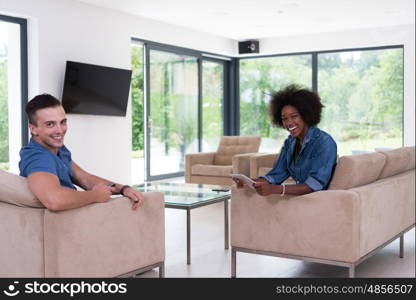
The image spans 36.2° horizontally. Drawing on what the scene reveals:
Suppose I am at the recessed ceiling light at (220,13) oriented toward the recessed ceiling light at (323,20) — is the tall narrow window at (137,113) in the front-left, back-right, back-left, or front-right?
back-left

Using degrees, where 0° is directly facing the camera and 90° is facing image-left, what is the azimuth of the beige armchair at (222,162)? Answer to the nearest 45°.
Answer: approximately 45°

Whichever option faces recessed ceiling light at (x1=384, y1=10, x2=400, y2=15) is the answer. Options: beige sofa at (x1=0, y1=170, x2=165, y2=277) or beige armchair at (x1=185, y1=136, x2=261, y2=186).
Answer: beige sofa at (x1=0, y1=170, x2=165, y2=277)

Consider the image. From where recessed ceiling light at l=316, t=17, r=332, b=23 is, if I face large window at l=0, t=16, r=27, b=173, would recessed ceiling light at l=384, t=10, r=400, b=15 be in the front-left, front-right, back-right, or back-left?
back-left

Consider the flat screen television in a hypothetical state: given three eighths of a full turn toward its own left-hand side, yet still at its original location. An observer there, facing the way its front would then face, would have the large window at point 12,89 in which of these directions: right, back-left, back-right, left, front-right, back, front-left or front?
back-left

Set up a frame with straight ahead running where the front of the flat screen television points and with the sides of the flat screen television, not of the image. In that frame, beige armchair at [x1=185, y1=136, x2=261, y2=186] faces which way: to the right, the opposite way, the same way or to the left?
to the right

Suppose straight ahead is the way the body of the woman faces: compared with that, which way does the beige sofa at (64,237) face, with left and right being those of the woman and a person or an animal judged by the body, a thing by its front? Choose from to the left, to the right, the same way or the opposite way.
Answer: the opposite way

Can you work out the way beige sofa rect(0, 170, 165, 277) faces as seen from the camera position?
facing away from the viewer and to the right of the viewer

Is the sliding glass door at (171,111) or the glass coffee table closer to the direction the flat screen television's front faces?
the glass coffee table

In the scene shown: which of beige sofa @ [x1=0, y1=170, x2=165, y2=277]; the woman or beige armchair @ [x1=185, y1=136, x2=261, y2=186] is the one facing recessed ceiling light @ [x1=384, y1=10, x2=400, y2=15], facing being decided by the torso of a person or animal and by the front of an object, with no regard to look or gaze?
beige sofa @ [x1=0, y1=170, x2=165, y2=277]

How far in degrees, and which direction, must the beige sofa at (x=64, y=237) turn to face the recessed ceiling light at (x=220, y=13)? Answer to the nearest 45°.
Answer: approximately 45° to its left

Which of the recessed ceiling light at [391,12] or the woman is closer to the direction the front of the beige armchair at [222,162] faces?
the woman
